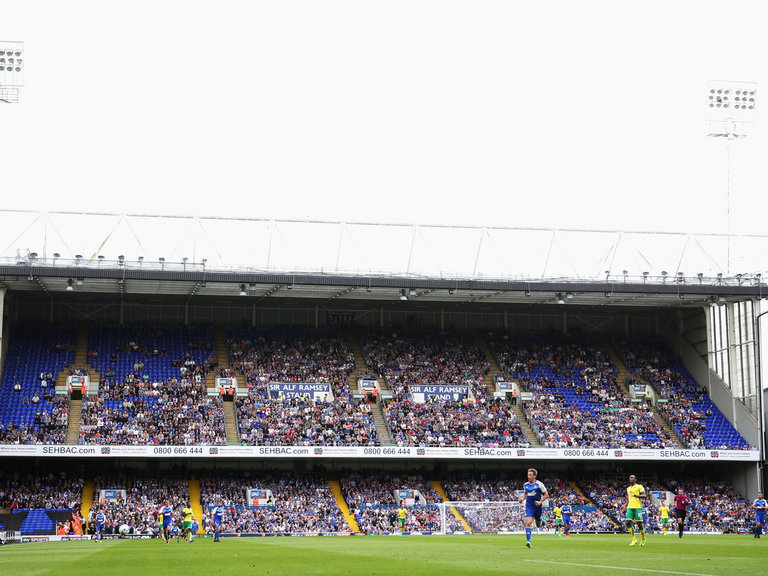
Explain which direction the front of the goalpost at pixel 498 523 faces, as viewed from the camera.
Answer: facing the viewer
